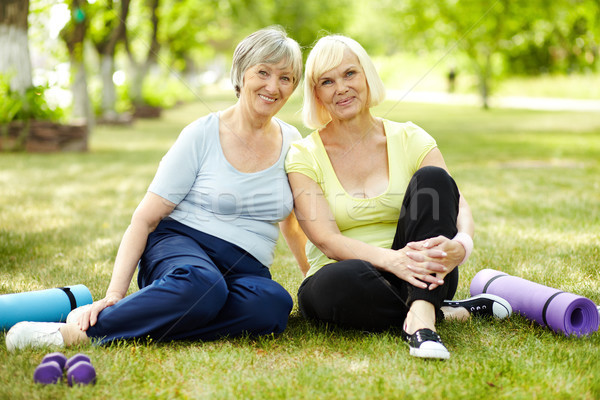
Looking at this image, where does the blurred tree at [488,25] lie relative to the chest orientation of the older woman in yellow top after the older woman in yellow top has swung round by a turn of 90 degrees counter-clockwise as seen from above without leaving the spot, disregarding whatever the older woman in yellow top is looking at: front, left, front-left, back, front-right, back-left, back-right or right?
left

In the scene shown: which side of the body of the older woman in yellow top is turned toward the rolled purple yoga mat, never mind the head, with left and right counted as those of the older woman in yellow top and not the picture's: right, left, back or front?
left

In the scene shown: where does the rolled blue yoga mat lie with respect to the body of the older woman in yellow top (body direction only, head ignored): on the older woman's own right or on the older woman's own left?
on the older woman's own right

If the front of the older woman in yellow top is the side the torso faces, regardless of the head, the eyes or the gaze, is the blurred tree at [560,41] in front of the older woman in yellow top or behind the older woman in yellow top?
behind

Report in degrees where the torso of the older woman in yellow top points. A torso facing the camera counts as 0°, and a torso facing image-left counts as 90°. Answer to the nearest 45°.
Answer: approximately 0°

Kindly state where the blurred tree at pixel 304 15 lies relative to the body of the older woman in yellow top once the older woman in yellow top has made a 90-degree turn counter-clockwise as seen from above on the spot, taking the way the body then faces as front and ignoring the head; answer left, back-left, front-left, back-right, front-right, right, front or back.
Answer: left

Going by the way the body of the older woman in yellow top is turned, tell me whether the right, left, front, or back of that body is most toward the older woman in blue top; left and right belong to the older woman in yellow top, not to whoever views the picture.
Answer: right

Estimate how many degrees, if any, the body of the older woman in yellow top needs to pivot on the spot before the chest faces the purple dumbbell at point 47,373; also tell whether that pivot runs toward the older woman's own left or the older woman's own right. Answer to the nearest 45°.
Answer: approximately 45° to the older woman's own right

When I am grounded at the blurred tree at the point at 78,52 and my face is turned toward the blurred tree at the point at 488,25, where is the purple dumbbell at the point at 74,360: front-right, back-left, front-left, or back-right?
back-right

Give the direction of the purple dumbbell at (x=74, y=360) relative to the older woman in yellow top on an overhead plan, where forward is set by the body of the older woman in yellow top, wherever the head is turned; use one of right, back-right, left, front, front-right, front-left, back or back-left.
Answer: front-right
